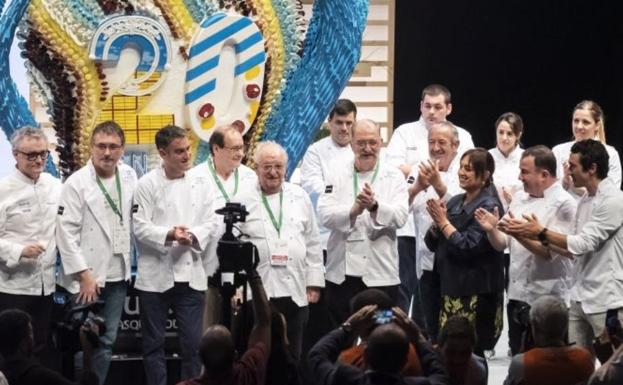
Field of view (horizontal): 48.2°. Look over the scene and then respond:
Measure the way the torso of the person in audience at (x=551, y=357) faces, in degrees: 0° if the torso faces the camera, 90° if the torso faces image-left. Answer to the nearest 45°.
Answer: approximately 180°

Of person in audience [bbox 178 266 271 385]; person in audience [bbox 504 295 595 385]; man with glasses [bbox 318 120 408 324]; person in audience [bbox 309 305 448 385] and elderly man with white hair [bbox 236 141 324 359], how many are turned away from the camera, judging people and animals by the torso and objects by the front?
3

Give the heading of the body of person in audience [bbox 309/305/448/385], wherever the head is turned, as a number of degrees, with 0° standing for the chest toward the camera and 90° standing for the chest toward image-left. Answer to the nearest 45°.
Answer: approximately 180°

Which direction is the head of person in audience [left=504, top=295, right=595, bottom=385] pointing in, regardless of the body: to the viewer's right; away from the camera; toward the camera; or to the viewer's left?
away from the camera

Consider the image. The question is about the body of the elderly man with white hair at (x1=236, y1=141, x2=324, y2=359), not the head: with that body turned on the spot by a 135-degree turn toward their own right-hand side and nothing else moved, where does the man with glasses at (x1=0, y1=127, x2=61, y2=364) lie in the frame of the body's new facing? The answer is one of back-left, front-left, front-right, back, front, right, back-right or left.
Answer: front-left

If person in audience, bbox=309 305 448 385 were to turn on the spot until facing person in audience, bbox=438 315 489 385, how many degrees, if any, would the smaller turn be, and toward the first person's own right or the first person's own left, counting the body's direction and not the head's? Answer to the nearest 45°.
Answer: approximately 45° to the first person's own right

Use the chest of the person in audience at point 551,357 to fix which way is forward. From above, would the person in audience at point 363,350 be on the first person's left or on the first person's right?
on the first person's left

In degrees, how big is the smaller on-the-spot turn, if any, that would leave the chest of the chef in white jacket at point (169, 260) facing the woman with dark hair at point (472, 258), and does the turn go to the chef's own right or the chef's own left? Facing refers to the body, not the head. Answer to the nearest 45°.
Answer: approximately 45° to the chef's own left

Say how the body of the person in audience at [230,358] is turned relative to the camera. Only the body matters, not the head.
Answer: away from the camera

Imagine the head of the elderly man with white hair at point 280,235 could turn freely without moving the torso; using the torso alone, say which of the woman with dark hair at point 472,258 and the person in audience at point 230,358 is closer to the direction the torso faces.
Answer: the person in audience

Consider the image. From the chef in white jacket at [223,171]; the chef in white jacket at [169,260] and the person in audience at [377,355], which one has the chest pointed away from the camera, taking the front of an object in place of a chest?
the person in audience

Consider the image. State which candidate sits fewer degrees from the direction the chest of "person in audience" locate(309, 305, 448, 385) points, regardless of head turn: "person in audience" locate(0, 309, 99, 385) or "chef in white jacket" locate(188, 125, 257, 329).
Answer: the chef in white jacket

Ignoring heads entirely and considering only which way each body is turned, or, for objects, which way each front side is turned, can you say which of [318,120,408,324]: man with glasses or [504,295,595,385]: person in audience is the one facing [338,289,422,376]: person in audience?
the man with glasses

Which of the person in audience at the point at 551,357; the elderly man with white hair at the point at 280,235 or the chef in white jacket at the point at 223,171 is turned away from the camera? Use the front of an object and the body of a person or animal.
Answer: the person in audience

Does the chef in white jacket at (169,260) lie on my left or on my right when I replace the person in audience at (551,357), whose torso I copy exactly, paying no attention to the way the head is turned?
on my left
